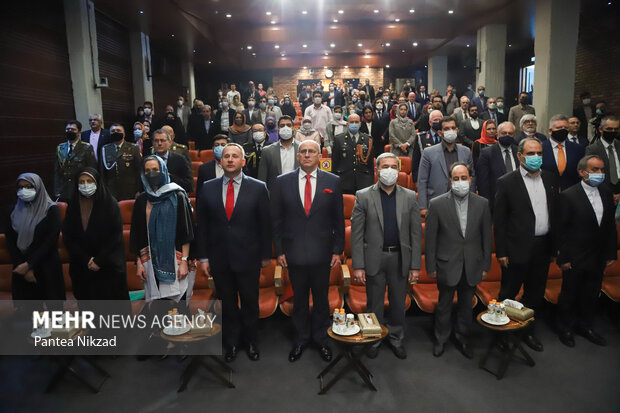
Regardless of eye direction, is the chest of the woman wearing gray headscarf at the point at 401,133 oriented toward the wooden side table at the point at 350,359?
yes

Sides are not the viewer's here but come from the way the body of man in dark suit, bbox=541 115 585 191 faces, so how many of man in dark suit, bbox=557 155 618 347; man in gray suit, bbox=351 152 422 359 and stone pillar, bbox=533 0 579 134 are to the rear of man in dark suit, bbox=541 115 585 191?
1

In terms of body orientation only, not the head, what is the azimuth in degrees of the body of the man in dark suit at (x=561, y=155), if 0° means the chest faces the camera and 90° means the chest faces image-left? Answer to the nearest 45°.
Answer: approximately 0°

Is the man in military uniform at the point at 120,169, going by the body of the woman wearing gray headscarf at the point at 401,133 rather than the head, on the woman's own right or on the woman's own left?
on the woman's own right

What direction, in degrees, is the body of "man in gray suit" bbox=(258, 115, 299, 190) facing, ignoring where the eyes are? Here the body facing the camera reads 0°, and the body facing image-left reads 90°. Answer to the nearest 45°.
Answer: approximately 0°

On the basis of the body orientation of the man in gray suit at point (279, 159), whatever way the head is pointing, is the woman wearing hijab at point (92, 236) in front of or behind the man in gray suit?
in front

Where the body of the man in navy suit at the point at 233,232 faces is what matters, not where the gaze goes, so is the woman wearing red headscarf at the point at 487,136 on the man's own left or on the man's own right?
on the man's own left

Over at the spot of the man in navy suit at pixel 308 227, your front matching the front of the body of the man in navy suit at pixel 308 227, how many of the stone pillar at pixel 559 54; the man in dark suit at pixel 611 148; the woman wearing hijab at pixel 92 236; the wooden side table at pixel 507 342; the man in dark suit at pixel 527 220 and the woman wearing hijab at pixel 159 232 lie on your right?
2
